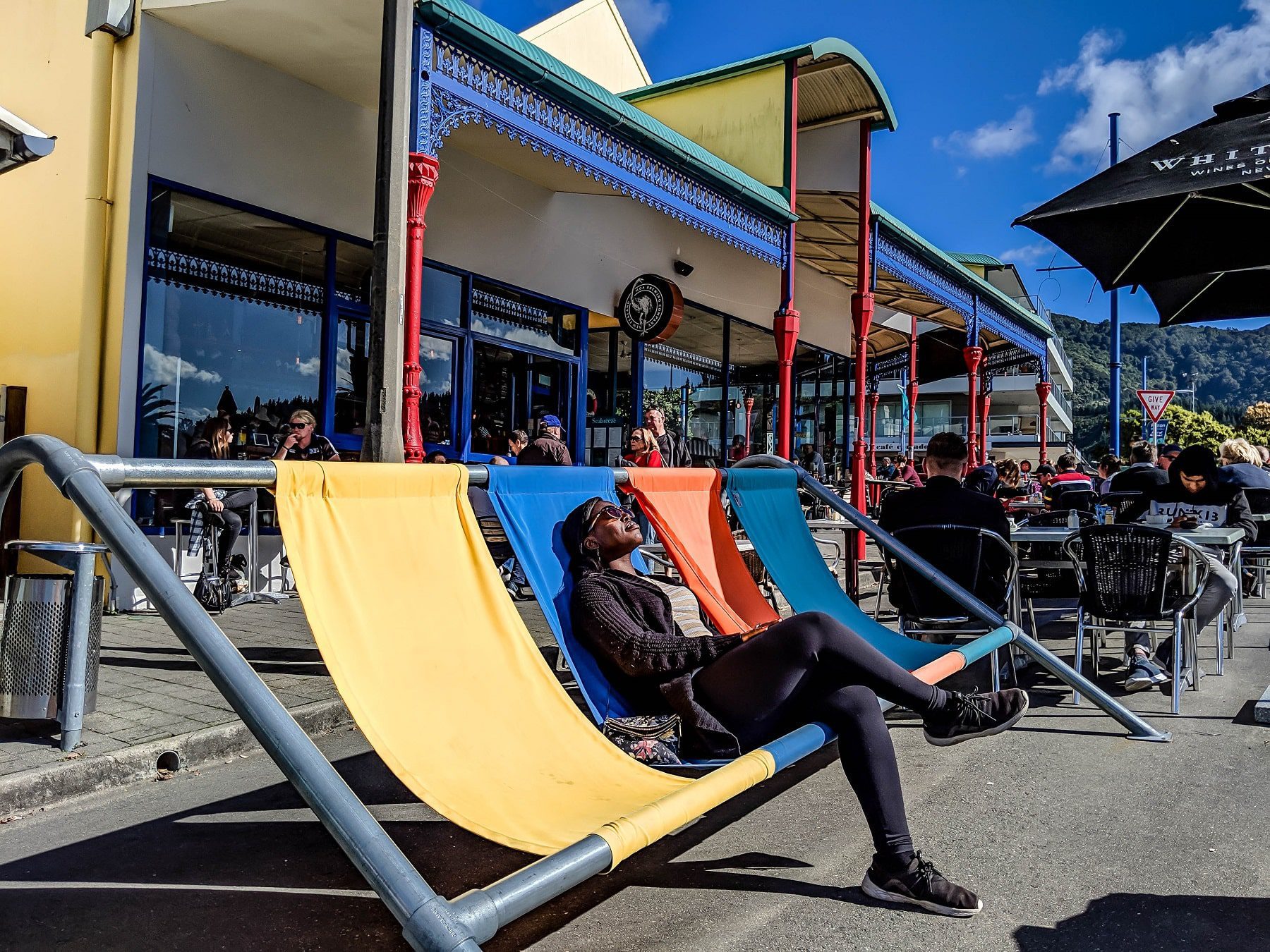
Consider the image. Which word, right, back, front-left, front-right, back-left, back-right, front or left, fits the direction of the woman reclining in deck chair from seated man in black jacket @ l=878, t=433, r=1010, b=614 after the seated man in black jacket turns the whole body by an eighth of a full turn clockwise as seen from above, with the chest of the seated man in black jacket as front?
back-right

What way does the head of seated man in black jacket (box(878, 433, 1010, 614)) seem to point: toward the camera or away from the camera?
away from the camera

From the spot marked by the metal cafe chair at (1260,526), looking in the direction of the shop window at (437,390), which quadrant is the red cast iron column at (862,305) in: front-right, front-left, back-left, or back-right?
front-right

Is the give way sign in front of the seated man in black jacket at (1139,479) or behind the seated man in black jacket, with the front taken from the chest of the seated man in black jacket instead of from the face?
in front

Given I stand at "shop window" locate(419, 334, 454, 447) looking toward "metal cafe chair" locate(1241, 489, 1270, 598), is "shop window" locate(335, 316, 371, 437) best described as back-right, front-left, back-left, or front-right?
back-right

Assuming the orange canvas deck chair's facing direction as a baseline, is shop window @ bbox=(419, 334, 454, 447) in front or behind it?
behind

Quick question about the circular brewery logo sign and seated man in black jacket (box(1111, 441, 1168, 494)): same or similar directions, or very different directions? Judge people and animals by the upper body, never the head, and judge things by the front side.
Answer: very different directions

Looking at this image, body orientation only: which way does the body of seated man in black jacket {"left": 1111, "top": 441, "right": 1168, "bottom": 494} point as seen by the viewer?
away from the camera

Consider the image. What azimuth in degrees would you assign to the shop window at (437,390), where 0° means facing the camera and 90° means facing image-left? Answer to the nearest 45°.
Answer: approximately 315°

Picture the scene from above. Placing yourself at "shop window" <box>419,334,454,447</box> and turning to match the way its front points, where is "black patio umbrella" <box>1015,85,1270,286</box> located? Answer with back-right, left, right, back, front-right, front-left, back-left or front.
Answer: front

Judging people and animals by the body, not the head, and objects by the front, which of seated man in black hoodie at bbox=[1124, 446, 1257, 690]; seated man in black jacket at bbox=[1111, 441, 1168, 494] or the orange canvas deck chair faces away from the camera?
seated man in black jacket at bbox=[1111, 441, 1168, 494]

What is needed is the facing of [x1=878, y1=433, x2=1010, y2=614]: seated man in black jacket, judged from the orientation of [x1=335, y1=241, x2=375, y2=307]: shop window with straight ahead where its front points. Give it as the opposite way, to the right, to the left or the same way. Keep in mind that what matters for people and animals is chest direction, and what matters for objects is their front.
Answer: to the left

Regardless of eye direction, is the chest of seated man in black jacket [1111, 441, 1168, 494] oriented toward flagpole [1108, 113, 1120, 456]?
yes

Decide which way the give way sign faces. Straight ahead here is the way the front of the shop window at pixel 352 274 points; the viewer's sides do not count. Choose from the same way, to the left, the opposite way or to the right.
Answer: to the right

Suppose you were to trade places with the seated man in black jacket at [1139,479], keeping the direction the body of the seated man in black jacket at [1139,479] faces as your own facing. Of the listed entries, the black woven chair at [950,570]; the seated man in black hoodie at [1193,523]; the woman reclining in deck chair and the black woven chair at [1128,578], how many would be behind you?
4

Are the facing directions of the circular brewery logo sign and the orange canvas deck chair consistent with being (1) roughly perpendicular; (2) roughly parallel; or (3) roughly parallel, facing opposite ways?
roughly perpendicular

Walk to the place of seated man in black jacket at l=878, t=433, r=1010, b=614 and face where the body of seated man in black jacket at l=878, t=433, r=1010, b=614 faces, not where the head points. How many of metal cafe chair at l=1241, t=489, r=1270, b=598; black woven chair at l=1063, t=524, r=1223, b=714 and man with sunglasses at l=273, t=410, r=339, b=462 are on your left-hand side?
1
